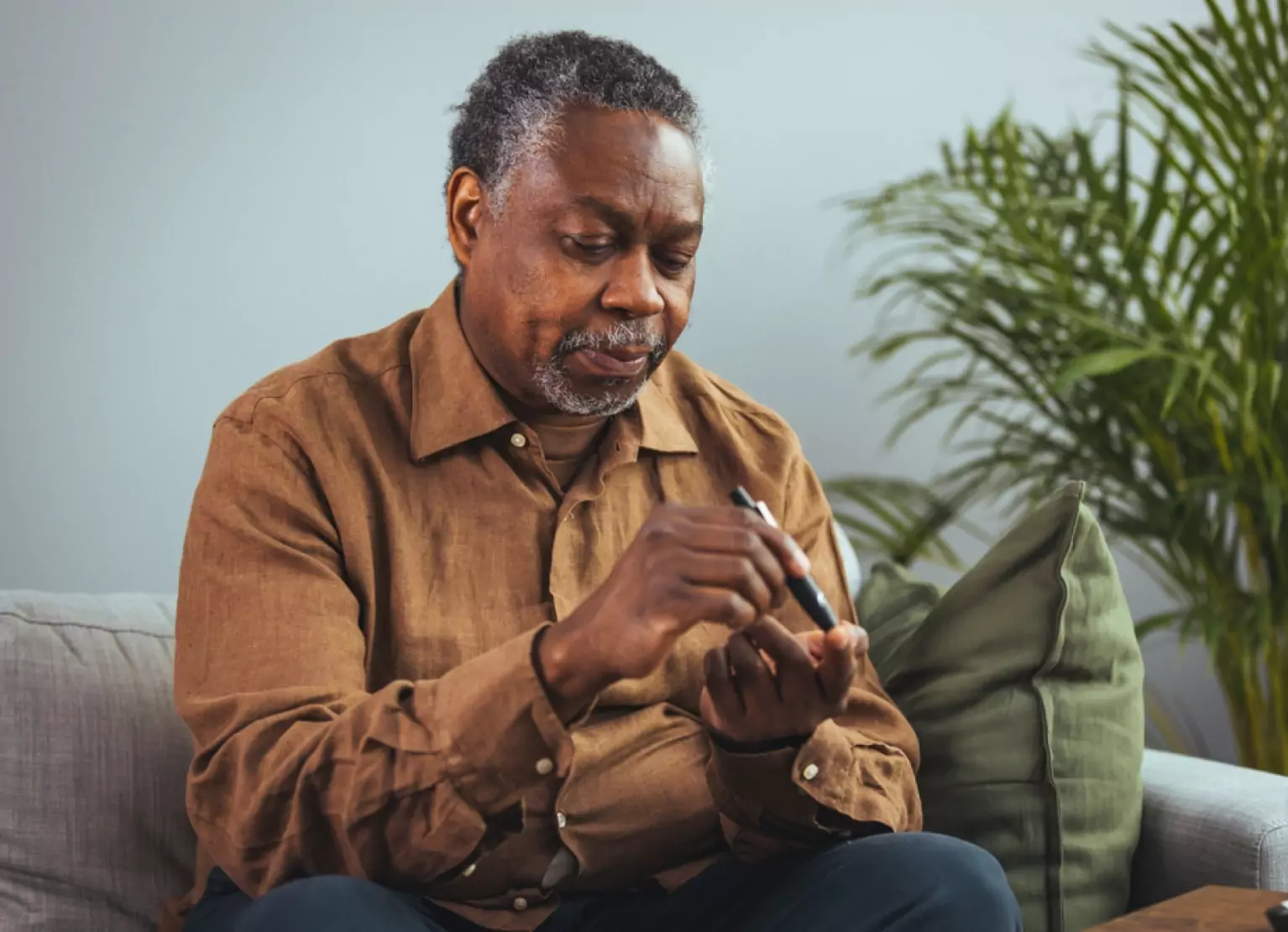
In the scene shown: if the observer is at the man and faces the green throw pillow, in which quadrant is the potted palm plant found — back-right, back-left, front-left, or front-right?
front-left

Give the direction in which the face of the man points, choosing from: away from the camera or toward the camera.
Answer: toward the camera

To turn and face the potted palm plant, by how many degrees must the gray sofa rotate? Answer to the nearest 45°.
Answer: approximately 135° to its left

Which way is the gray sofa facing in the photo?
toward the camera

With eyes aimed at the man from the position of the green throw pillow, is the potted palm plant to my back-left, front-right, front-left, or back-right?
back-right
